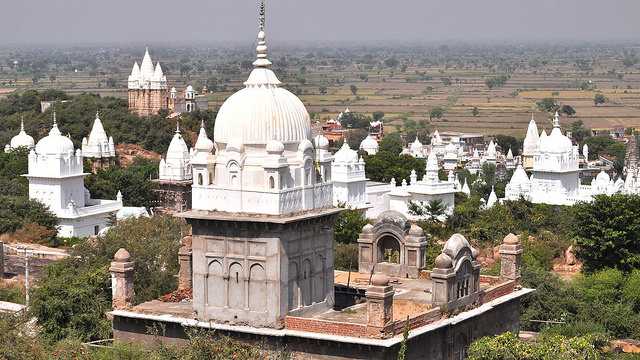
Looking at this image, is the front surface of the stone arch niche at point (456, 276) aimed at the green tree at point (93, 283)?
no

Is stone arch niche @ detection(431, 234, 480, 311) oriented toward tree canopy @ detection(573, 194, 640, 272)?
no

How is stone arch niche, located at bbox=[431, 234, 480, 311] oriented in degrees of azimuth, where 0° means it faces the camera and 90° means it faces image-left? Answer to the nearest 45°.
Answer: approximately 315°

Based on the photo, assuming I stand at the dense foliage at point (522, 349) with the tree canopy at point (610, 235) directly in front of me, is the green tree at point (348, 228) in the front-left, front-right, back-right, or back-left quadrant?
front-left

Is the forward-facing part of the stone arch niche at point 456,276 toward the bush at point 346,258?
no
